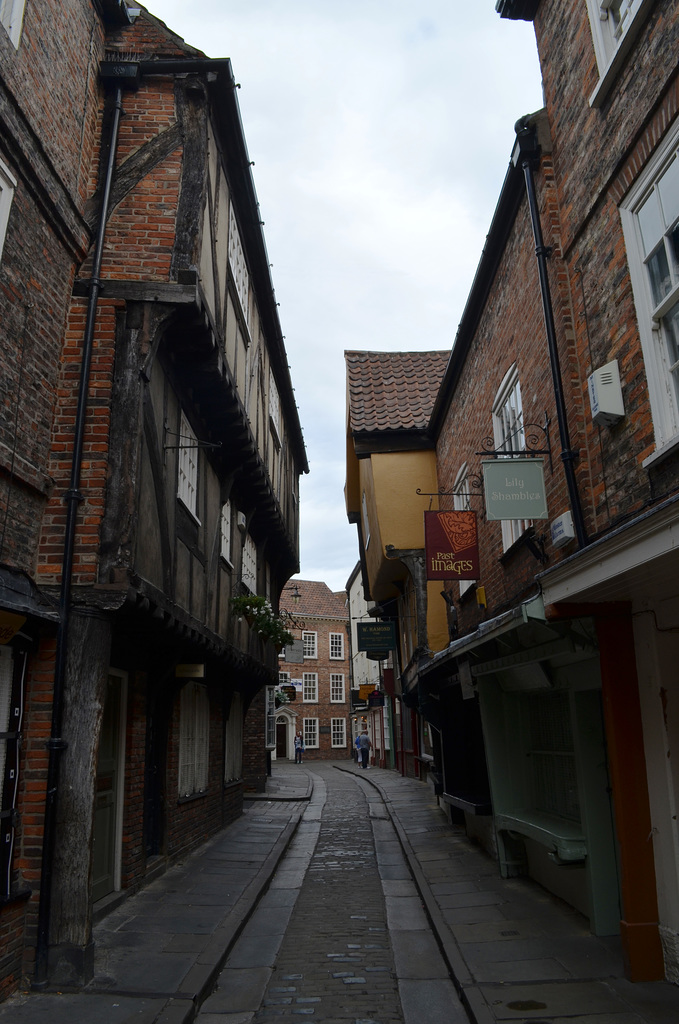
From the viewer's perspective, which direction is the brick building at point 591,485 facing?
to the viewer's left

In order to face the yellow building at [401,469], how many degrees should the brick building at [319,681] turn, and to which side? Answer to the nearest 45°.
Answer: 0° — it already faces it

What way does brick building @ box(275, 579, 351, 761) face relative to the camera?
toward the camera

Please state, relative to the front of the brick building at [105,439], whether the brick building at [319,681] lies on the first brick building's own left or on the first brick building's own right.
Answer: on the first brick building's own left

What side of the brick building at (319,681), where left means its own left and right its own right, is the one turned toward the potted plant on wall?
front

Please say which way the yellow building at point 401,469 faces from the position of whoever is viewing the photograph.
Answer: facing to the left of the viewer

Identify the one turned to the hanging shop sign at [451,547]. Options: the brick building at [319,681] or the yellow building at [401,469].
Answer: the brick building at [319,681]

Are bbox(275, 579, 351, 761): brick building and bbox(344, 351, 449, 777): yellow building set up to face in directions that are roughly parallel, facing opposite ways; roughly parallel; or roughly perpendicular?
roughly perpendicular

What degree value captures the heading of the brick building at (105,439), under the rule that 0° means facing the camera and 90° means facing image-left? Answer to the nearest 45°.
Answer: approximately 270°

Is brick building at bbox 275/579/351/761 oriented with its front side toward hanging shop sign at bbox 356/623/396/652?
yes

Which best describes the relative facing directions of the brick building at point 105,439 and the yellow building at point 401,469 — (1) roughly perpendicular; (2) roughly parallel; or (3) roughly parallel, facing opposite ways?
roughly parallel, facing opposite ways
